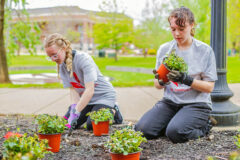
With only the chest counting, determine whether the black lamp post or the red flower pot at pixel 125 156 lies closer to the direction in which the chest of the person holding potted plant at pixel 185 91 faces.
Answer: the red flower pot

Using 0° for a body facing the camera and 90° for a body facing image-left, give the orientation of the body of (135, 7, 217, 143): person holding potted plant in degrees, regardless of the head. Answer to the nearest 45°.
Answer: approximately 45°

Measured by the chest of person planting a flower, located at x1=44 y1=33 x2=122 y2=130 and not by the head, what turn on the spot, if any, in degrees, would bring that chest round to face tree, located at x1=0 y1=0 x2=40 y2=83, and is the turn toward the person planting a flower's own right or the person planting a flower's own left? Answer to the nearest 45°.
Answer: approximately 135° to the person planting a flower's own right

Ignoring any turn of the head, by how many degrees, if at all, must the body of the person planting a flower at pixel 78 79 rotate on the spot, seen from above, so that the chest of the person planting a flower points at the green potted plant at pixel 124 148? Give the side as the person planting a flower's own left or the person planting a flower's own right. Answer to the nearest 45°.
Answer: approximately 45° to the person planting a flower's own left

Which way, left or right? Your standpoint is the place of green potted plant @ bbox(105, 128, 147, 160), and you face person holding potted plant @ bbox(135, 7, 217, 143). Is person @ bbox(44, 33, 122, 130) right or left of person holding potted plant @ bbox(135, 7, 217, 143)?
left
